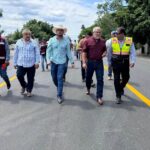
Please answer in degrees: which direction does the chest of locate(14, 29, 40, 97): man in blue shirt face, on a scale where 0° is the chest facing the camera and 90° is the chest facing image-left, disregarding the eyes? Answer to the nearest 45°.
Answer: approximately 0°

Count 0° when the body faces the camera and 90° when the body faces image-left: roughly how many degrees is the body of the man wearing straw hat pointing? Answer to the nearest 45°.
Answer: approximately 0°

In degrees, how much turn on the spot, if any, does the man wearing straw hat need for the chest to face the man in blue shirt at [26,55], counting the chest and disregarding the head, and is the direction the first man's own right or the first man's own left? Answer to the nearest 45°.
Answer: approximately 135° to the first man's own right

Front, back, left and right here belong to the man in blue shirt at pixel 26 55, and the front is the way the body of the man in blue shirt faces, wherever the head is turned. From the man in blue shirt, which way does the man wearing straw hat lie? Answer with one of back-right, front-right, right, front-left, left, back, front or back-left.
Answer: front-left

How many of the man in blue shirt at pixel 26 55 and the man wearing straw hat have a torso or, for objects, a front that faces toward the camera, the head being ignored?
2
